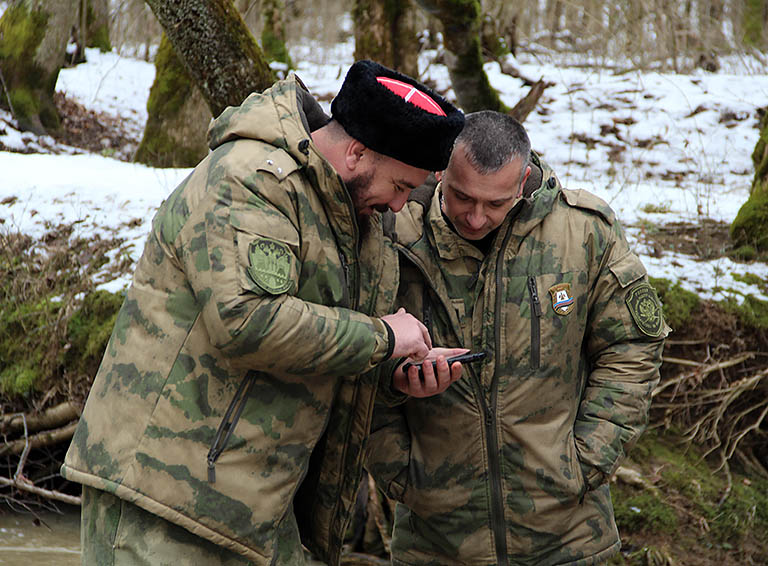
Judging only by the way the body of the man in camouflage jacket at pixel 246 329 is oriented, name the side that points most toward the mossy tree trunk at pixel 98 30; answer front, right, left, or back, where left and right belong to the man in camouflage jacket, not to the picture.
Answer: left

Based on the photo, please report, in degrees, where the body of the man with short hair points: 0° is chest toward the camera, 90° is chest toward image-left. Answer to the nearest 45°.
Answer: approximately 0°

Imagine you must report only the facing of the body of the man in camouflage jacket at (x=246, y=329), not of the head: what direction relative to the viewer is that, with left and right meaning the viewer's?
facing to the right of the viewer

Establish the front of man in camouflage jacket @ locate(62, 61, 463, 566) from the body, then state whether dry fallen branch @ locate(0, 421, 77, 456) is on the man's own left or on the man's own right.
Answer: on the man's own left

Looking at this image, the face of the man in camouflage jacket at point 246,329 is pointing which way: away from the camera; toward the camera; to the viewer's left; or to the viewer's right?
to the viewer's right

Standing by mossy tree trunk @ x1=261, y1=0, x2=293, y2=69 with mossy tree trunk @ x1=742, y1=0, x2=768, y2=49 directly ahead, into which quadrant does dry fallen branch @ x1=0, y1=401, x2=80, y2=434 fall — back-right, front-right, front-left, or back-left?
back-right

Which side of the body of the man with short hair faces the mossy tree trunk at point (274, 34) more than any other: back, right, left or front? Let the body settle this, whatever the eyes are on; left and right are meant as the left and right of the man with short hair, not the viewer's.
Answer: back

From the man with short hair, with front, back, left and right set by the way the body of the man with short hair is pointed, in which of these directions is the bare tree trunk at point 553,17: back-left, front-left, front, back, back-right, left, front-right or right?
back

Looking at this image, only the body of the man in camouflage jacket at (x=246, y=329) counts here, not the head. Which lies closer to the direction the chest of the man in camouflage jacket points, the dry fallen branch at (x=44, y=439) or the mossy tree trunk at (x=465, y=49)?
the mossy tree trunk

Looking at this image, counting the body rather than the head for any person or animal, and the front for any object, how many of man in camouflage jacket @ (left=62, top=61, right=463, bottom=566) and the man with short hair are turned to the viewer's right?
1

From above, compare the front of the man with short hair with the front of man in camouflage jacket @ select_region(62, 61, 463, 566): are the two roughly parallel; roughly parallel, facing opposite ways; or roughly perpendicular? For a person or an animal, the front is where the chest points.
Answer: roughly perpendicular

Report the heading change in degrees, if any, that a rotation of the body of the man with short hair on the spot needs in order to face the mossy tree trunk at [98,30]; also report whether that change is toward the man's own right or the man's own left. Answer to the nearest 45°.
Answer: approximately 135° to the man's own right
